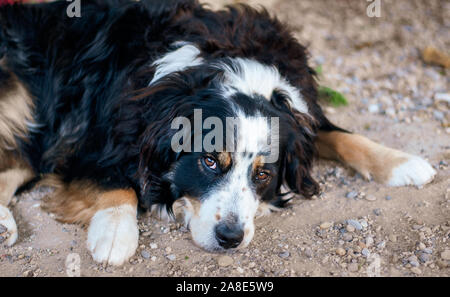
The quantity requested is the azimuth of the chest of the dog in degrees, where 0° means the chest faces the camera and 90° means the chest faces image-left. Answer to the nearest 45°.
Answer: approximately 315°

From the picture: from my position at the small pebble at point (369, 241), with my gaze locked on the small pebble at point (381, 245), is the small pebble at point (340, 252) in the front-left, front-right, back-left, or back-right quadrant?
back-right

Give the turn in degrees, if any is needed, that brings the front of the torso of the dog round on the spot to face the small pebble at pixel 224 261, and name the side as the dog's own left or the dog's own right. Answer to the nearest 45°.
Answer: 0° — it already faces it

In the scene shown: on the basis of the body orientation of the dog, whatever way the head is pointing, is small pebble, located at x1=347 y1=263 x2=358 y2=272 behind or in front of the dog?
in front

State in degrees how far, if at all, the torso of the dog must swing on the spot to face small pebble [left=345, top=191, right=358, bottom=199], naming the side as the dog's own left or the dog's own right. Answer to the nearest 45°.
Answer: approximately 45° to the dog's own left

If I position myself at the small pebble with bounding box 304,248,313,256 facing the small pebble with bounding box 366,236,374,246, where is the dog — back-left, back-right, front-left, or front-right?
back-left

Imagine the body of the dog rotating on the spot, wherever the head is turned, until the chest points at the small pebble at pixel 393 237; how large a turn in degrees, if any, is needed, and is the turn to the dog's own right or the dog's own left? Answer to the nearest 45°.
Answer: approximately 45° to the dog's own left

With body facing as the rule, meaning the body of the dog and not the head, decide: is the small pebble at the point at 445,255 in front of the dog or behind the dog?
in front

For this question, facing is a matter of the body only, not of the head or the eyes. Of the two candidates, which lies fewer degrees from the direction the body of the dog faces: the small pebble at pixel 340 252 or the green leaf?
the small pebble

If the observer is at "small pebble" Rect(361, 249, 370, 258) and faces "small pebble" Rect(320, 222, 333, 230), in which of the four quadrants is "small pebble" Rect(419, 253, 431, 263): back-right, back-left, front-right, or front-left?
back-right

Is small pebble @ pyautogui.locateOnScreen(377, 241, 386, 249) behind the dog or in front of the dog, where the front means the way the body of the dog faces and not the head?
in front

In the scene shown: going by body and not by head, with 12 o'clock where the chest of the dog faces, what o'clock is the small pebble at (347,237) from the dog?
The small pebble is roughly at 11 o'clock from the dog.
